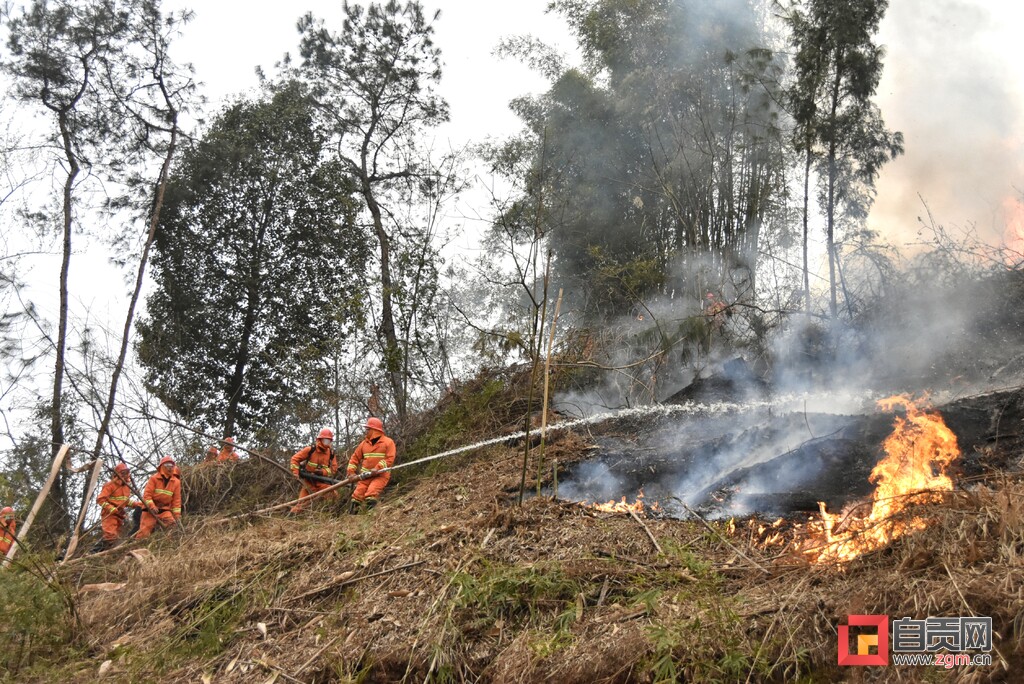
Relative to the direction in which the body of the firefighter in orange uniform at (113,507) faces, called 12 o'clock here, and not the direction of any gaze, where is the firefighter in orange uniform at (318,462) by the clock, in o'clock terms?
the firefighter in orange uniform at (318,462) is roughly at 11 o'clock from the firefighter in orange uniform at (113,507).

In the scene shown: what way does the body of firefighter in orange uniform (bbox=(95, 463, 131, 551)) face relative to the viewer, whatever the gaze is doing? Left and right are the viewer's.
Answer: facing the viewer and to the right of the viewer

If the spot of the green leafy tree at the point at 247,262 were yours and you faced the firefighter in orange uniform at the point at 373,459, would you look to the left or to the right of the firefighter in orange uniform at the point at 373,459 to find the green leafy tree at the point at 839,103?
left

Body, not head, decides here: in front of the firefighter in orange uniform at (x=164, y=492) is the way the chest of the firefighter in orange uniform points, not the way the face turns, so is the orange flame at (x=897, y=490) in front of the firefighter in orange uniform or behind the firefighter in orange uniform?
in front

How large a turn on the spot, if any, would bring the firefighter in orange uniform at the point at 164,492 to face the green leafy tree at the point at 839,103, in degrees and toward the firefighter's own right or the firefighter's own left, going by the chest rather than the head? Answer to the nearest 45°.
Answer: approximately 45° to the firefighter's own left

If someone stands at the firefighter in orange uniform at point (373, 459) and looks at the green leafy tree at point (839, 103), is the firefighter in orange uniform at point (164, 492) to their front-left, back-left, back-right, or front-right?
back-left

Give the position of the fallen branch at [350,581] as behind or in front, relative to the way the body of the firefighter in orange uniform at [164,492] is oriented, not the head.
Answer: in front

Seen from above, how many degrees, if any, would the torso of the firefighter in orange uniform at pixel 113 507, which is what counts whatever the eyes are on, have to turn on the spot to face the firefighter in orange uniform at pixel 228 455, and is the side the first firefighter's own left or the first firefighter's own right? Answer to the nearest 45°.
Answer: approximately 90° to the first firefighter's own left

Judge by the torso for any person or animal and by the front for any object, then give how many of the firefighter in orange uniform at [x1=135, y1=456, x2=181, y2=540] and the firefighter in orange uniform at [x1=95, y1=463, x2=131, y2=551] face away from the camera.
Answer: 0

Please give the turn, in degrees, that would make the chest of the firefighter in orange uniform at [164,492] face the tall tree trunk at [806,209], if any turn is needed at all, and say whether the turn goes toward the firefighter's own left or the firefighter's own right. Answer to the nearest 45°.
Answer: approximately 45° to the firefighter's own left

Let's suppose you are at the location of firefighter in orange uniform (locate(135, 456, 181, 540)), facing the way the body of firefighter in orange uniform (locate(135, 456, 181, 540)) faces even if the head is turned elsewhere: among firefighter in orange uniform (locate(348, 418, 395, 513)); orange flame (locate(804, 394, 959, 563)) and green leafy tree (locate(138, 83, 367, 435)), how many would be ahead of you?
2
